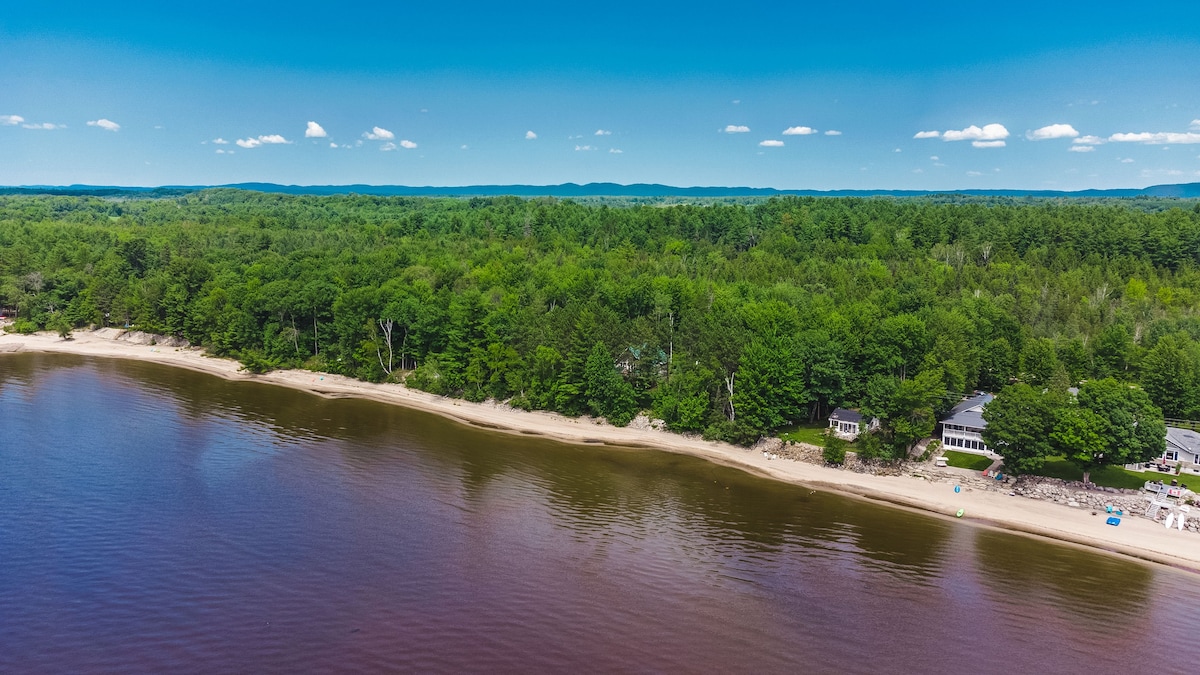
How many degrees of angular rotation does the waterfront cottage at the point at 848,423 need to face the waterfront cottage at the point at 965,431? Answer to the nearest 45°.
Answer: approximately 90° to its left

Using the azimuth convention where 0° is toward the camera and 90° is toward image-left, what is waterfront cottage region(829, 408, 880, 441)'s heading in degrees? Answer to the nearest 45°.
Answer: approximately 0°

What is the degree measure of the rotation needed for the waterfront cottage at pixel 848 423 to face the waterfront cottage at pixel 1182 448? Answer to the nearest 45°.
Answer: approximately 90° to its left
